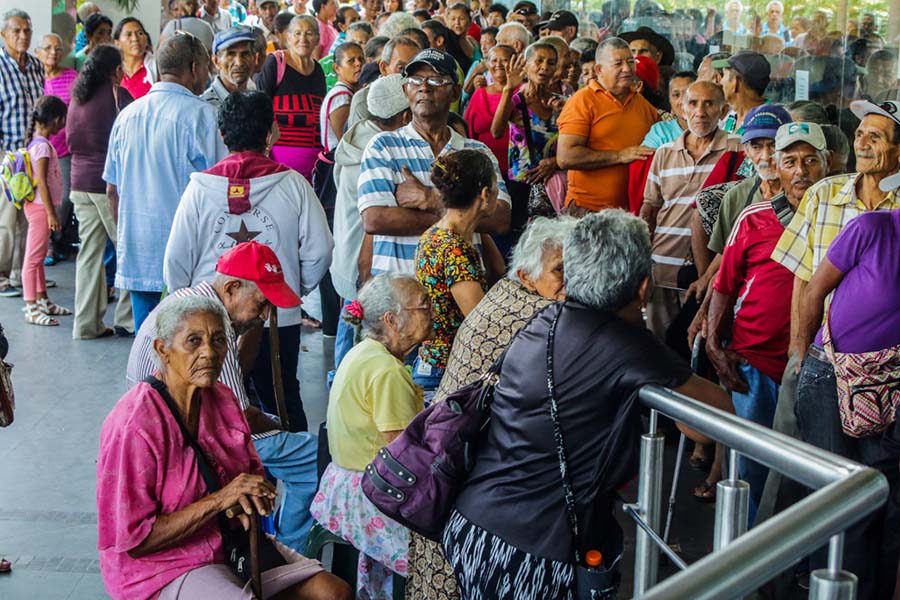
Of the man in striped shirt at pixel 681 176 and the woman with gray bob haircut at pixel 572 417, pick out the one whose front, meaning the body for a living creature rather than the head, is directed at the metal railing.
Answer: the man in striped shirt

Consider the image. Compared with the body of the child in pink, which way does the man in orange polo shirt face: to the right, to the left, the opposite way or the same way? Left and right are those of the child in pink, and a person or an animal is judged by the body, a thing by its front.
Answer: to the right

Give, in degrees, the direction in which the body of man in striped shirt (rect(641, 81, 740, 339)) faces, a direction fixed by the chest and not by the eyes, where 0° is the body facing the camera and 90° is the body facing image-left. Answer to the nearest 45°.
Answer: approximately 0°

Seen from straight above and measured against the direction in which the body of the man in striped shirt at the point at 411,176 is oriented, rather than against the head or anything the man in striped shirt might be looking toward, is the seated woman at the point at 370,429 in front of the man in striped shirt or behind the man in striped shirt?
in front

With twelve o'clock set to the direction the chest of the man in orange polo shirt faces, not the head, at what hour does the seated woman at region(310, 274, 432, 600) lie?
The seated woman is roughly at 2 o'clock from the man in orange polo shirt.

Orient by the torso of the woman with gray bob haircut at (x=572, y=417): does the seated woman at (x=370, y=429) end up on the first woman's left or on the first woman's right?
on the first woman's left

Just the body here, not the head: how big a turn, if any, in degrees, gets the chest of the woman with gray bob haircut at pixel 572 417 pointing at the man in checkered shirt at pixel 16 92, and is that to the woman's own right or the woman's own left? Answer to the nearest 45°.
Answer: approximately 90° to the woman's own left

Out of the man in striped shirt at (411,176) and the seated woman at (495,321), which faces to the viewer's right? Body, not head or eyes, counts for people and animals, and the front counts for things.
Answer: the seated woman

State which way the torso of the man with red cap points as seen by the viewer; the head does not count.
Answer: to the viewer's right

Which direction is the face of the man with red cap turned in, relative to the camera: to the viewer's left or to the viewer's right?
to the viewer's right

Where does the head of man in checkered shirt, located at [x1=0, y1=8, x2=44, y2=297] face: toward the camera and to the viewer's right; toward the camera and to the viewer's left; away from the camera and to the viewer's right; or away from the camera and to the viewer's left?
toward the camera and to the viewer's right
